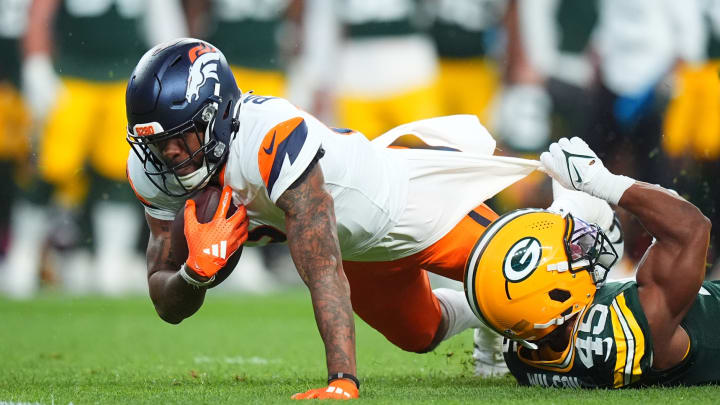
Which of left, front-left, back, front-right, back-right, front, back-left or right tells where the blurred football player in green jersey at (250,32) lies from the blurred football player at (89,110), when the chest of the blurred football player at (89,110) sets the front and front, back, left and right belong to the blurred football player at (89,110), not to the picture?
left

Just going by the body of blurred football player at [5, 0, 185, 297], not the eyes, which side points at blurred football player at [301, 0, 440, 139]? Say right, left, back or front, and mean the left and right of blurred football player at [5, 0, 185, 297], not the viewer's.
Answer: left

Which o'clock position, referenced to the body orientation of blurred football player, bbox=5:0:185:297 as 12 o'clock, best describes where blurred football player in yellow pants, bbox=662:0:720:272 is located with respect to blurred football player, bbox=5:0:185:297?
blurred football player in yellow pants, bbox=662:0:720:272 is roughly at 10 o'clock from blurred football player, bbox=5:0:185:297.

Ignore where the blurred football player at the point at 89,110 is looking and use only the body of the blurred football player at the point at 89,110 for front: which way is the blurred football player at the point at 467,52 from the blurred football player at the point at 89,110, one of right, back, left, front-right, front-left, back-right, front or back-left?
left

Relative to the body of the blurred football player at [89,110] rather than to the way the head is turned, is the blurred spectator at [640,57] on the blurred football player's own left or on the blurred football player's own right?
on the blurred football player's own left

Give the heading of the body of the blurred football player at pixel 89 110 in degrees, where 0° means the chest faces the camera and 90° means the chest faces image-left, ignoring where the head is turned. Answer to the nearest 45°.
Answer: approximately 0°

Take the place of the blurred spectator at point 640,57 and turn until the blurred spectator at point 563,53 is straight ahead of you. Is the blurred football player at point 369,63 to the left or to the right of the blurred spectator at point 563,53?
left

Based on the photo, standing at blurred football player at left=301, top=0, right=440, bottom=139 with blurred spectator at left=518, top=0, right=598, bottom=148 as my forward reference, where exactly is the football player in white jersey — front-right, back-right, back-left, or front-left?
back-right
